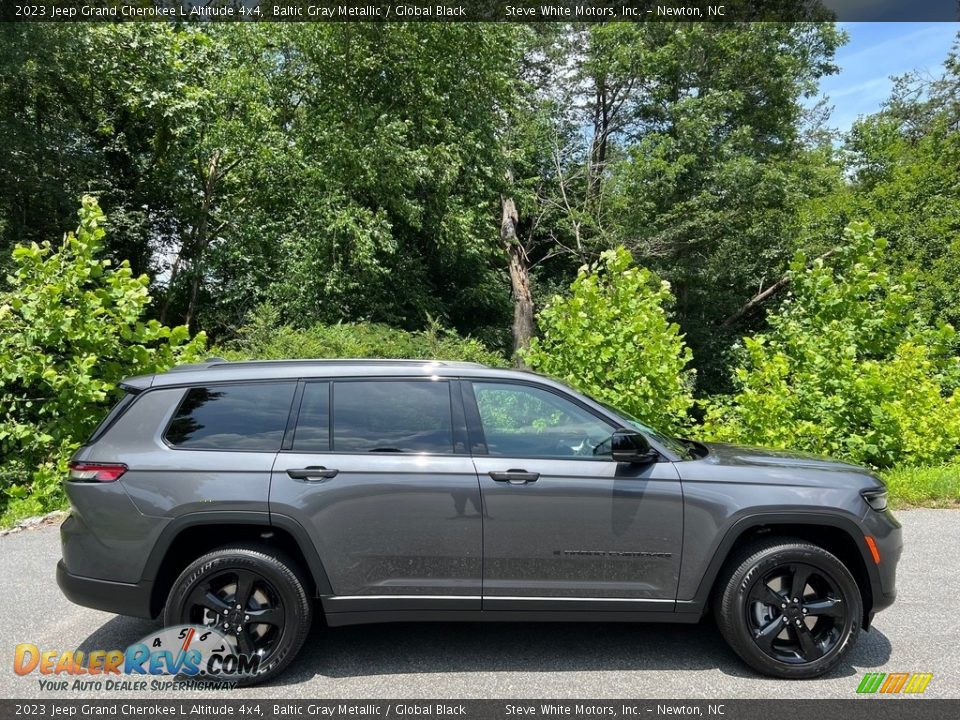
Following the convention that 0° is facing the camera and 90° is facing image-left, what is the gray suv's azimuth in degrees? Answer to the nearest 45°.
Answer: approximately 270°

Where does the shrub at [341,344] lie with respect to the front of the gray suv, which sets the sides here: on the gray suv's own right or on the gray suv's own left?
on the gray suv's own left

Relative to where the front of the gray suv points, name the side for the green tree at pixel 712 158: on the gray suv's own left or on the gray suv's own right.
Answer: on the gray suv's own left

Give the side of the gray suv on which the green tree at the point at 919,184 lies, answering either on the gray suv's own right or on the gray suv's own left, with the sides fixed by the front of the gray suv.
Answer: on the gray suv's own left

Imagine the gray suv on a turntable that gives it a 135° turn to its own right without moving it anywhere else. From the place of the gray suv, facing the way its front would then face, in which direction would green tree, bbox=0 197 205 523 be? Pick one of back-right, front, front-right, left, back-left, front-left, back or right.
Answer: right

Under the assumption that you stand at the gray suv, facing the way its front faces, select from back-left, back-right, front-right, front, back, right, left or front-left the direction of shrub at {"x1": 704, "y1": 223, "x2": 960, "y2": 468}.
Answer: front-left

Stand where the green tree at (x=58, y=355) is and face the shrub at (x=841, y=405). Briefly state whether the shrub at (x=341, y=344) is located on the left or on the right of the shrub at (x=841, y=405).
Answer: left

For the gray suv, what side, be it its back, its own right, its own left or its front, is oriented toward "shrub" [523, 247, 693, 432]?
left

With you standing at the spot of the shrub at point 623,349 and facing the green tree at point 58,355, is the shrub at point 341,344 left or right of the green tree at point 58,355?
right
